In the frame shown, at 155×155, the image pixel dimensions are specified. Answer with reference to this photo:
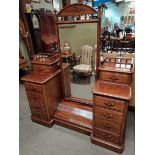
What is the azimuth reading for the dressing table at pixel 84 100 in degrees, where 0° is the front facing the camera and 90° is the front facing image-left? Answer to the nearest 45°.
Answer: approximately 45°
